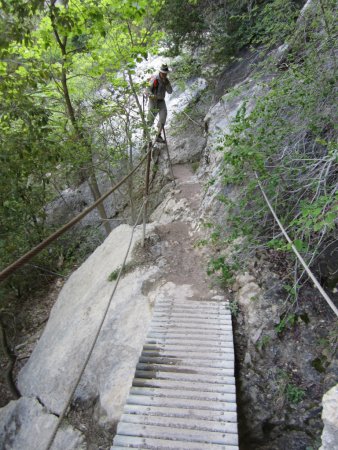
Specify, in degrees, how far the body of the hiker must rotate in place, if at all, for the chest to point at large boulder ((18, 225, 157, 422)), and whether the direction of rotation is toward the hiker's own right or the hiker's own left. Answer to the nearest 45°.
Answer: approximately 45° to the hiker's own right

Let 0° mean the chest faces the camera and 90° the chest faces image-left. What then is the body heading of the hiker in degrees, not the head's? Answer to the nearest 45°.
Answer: approximately 315°
